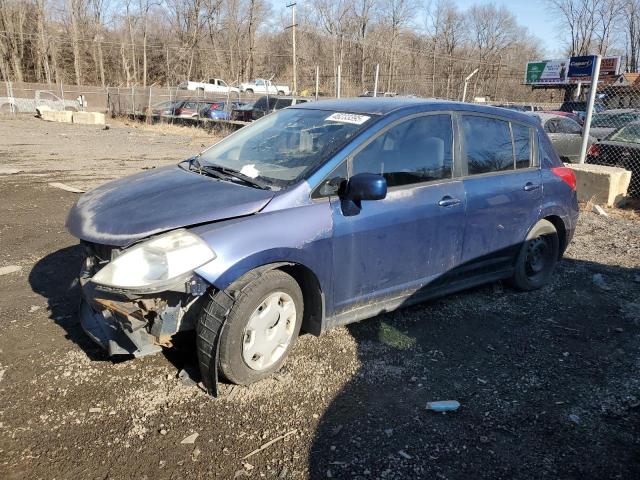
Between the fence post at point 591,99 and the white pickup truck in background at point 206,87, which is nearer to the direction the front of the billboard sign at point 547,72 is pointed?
the fence post

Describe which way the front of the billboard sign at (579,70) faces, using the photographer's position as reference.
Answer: facing the viewer

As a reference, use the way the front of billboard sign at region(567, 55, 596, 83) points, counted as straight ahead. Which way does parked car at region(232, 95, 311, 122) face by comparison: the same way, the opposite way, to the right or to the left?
to the right

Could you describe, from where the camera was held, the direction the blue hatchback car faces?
facing the viewer and to the left of the viewer

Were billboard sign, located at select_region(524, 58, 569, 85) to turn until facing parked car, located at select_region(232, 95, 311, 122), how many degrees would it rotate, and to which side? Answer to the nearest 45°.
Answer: approximately 45° to its right

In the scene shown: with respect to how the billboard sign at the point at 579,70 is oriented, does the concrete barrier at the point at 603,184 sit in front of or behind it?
in front

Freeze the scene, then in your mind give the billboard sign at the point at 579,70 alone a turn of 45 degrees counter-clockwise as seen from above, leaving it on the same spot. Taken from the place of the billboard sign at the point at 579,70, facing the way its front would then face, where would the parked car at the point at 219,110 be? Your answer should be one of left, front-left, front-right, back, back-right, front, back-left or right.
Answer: right

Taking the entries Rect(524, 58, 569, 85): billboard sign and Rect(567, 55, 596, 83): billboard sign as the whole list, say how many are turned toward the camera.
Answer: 2

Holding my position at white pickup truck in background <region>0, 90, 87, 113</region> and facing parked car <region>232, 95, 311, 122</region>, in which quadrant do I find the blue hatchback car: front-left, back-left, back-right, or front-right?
front-right

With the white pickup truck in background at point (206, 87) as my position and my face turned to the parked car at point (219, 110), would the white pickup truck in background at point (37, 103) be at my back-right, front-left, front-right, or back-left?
front-right

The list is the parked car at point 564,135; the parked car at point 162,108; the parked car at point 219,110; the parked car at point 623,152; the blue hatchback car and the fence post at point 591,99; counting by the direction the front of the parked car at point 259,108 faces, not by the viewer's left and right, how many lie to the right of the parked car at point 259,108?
2

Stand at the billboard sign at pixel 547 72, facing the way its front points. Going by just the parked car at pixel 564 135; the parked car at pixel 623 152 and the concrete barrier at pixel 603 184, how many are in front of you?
3

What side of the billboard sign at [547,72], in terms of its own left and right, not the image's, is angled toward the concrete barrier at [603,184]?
front

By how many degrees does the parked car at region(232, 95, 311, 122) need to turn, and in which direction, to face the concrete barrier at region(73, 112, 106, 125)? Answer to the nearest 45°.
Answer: approximately 45° to its right

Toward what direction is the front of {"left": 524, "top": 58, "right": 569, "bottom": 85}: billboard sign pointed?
toward the camera

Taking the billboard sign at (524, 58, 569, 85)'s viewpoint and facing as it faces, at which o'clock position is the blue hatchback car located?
The blue hatchback car is roughly at 12 o'clock from the billboard sign.
